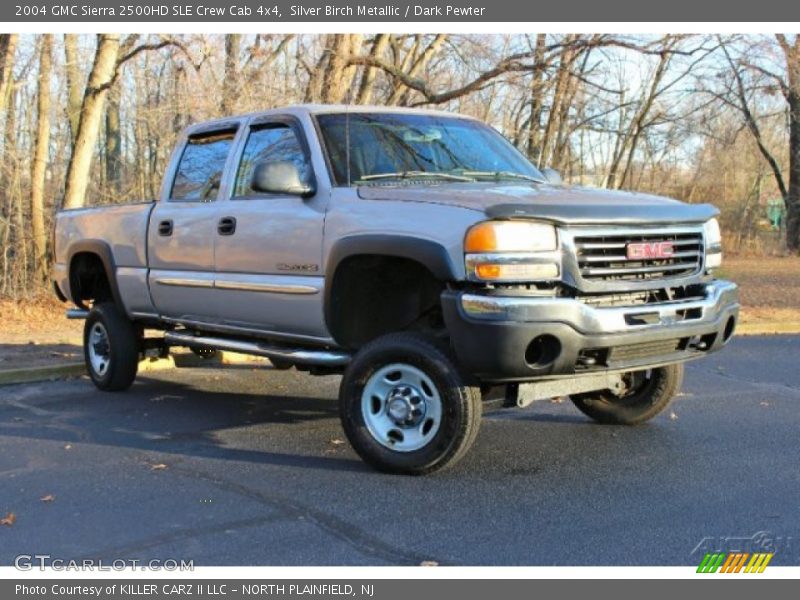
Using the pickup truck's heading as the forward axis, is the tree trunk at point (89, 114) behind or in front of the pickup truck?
behind

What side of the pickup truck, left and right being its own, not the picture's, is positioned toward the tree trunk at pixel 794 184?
left

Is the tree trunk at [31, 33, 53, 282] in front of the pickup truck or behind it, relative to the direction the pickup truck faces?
behind

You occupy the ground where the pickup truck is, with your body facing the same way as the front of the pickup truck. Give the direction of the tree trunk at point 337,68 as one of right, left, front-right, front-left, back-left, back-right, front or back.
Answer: back-left

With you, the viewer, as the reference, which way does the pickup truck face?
facing the viewer and to the right of the viewer
